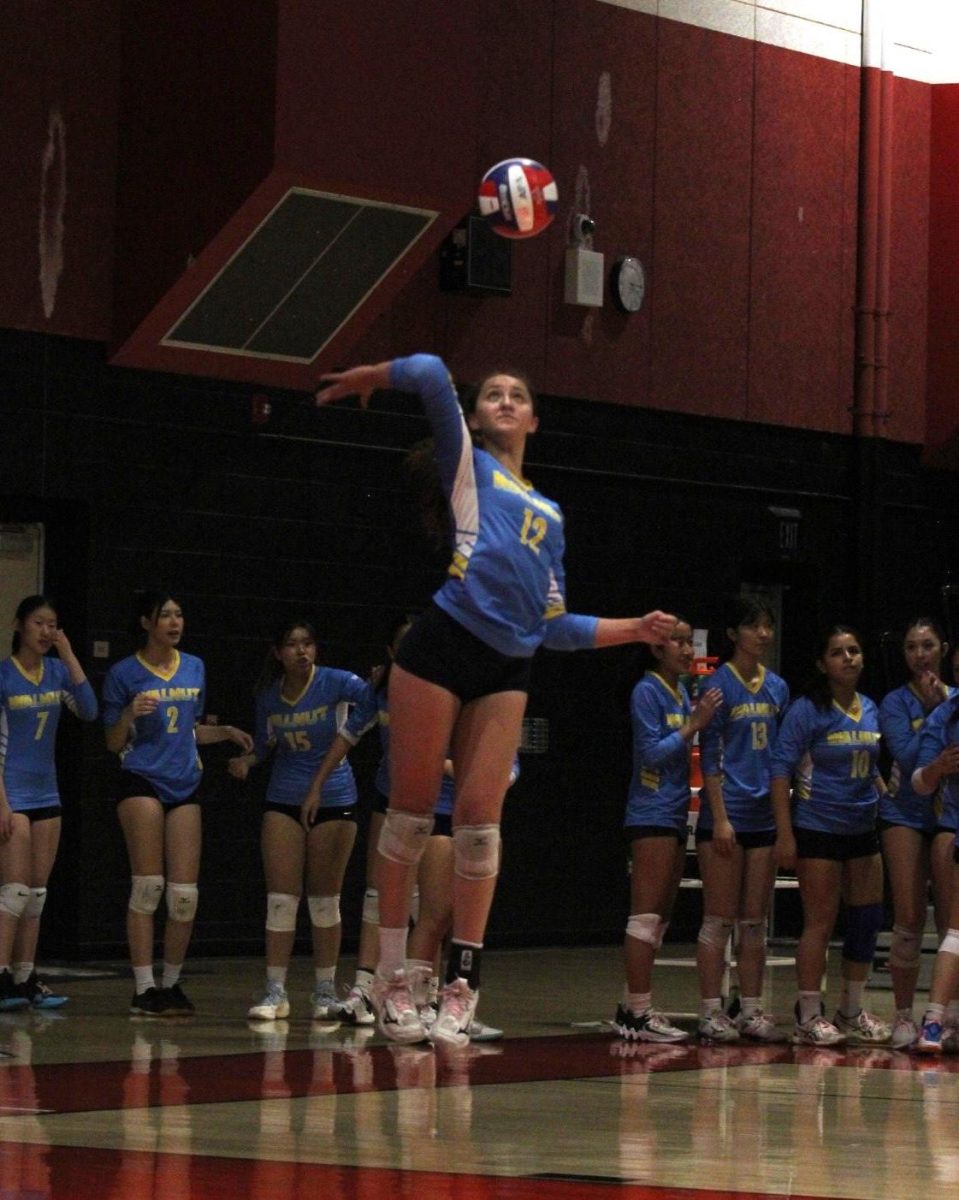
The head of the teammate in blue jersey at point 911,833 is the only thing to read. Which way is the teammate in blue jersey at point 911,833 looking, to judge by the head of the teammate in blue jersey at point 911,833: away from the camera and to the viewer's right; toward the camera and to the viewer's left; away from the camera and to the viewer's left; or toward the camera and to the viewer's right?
toward the camera and to the viewer's left

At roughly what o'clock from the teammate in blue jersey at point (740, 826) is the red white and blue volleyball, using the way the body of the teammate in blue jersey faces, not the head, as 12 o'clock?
The red white and blue volleyball is roughly at 2 o'clock from the teammate in blue jersey.

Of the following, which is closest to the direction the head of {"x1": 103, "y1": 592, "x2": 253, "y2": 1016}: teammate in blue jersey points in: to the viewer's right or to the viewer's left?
to the viewer's right

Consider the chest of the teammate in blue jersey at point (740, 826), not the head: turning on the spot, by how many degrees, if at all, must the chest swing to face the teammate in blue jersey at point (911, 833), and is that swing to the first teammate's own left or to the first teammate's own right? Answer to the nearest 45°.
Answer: approximately 45° to the first teammate's own left

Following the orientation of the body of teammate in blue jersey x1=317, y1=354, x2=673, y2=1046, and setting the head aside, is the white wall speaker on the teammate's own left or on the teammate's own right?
on the teammate's own left

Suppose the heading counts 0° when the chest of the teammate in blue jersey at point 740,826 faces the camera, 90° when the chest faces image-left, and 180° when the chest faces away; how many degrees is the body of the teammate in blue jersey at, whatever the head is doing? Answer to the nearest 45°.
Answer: approximately 315°

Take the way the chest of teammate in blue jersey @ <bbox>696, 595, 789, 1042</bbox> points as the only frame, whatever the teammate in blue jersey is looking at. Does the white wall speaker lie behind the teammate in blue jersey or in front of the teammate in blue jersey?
behind

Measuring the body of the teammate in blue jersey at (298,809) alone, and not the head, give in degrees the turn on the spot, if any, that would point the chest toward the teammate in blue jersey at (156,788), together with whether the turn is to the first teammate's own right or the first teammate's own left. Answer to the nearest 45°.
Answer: approximately 90° to the first teammate's own right
